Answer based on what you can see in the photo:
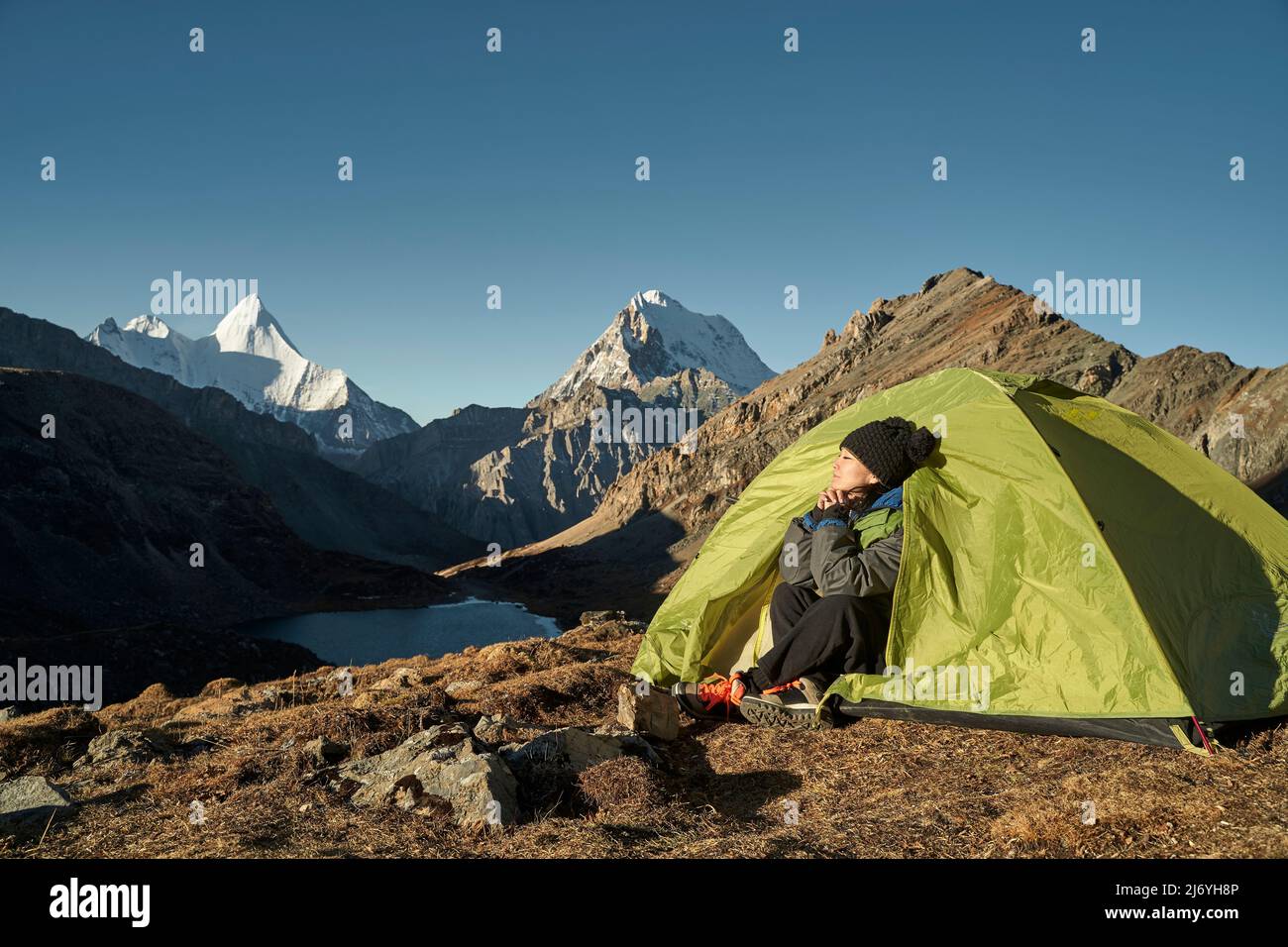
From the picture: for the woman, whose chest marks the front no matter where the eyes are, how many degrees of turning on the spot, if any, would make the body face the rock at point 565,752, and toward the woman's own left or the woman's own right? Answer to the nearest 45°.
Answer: approximately 45° to the woman's own left

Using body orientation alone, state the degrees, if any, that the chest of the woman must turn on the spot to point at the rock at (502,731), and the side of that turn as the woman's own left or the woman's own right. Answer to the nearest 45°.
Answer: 0° — they already face it

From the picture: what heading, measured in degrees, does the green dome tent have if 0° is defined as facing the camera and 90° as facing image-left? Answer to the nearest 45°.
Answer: approximately 45°

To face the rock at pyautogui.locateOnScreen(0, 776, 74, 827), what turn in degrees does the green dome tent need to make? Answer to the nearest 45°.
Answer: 0° — it already faces it

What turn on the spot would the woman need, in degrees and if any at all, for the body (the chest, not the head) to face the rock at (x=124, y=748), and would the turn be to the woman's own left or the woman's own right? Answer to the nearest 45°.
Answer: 0° — they already face it

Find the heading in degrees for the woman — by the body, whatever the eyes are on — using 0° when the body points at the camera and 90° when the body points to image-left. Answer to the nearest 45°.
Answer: approximately 90°

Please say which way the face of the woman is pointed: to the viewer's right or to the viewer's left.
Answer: to the viewer's left
